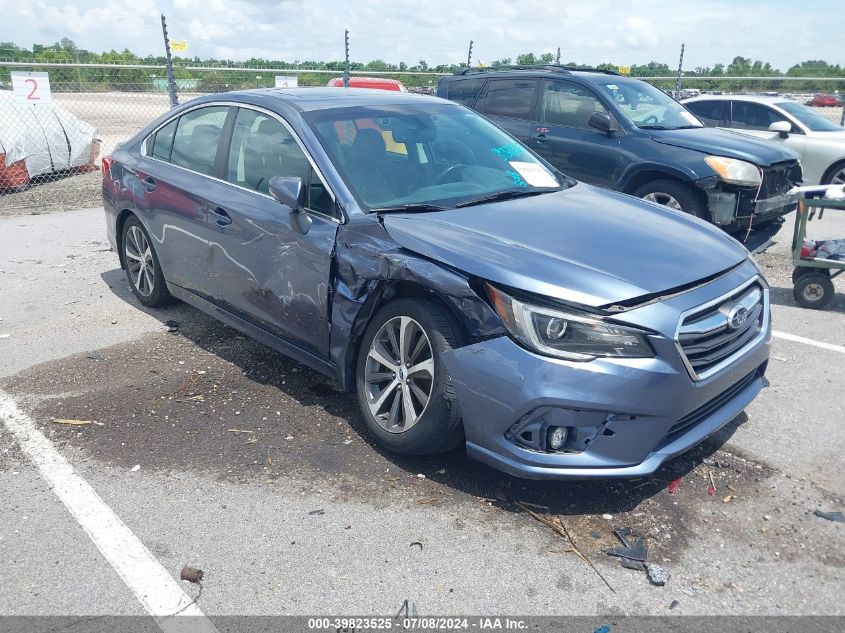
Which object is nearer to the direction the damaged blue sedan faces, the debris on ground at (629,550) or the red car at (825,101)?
the debris on ground

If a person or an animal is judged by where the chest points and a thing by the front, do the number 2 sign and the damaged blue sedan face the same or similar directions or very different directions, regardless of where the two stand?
same or similar directions

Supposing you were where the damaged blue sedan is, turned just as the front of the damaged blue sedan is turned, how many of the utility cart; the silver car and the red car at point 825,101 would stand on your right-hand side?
0

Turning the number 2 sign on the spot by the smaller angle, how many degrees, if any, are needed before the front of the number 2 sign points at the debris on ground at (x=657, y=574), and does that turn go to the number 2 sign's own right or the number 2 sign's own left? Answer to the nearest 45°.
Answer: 0° — it already faces it

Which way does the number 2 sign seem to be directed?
toward the camera

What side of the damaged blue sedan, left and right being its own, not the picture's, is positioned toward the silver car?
left

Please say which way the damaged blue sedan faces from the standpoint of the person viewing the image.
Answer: facing the viewer and to the right of the viewer

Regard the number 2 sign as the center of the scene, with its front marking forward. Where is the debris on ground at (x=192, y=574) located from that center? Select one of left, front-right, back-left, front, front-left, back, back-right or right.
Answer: front

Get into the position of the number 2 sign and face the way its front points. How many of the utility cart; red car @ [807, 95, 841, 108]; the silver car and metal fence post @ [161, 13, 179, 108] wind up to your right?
0

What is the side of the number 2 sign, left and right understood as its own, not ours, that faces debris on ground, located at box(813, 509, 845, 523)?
front

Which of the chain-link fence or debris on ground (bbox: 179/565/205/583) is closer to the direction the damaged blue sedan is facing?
the debris on ground

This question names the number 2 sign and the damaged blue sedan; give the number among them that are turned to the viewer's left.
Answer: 0

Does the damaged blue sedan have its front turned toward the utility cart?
no

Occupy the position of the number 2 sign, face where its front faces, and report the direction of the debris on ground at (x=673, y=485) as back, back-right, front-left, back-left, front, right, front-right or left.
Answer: front

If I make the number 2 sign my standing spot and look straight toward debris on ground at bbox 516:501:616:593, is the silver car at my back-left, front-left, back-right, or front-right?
front-left
